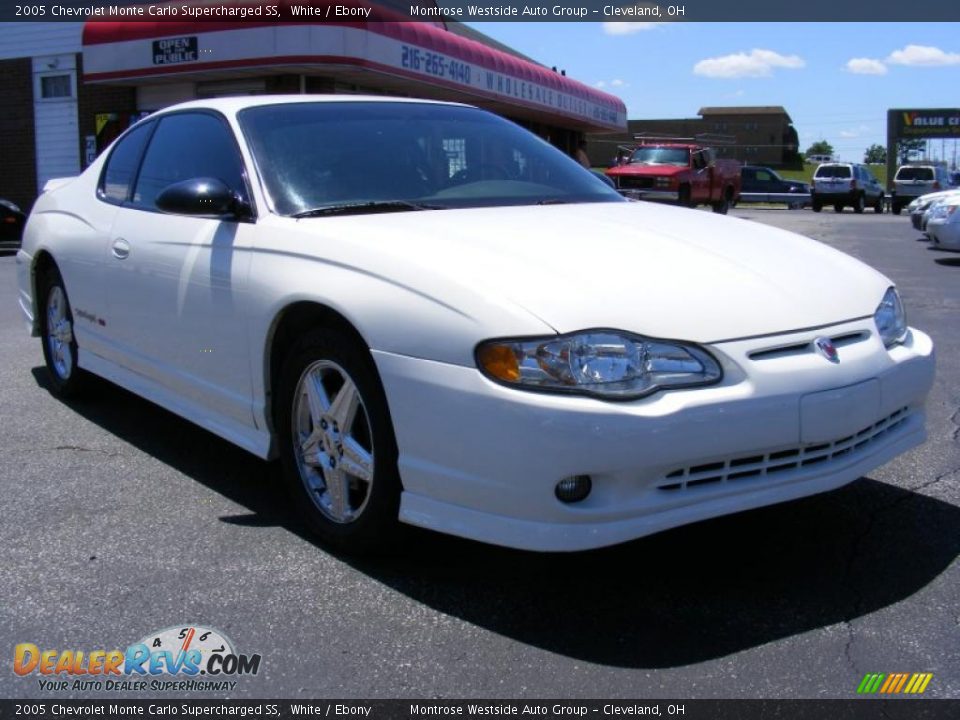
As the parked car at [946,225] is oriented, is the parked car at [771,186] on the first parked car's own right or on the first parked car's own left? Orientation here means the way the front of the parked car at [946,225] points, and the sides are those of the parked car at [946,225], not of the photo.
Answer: on the first parked car's own right

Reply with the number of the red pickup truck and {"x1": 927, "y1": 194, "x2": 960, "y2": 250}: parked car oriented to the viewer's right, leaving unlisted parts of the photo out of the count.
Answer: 0

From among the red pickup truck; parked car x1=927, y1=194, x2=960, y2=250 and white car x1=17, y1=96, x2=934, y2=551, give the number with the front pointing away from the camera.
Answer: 0

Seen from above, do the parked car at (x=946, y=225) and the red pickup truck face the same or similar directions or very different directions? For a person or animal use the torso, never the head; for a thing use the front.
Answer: same or similar directions

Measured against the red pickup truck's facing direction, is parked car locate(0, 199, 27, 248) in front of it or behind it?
in front

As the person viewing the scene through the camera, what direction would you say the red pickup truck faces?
facing the viewer and to the left of the viewer

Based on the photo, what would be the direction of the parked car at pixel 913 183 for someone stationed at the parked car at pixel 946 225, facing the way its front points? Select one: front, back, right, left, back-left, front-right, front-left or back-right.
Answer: back-right

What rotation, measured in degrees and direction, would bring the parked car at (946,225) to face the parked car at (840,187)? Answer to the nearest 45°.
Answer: approximately 135° to its right

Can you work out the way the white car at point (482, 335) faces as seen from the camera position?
facing the viewer and to the right of the viewer

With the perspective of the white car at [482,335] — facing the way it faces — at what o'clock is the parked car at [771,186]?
The parked car is roughly at 8 o'clock from the white car.

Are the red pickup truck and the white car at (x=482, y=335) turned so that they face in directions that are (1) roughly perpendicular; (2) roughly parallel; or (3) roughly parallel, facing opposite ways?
roughly perpendicular
